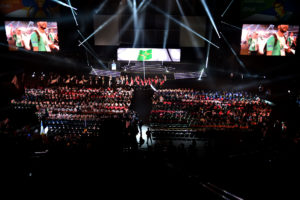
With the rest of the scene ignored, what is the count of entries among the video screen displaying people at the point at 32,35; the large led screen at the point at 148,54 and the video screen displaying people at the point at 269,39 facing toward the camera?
3

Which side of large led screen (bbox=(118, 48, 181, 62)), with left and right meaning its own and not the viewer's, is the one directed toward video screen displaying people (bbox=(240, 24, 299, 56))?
left

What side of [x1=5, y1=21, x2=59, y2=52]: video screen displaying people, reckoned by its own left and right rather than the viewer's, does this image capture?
front

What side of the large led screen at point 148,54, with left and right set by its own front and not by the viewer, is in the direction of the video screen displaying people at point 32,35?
right

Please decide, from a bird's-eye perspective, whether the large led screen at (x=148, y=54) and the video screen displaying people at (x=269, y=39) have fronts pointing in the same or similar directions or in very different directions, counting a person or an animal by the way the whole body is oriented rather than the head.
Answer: same or similar directions

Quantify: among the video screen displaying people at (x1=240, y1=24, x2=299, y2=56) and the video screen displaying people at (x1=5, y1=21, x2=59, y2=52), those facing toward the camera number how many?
2

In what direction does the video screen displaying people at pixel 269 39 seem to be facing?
toward the camera

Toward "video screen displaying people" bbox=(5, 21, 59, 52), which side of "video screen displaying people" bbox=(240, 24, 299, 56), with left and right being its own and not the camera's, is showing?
right

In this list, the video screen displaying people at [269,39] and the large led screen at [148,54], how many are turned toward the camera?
2

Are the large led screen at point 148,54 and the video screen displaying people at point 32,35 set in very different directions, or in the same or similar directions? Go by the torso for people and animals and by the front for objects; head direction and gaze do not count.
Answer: same or similar directions
